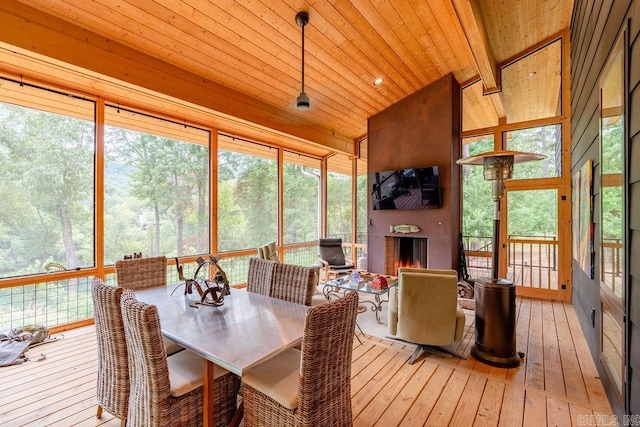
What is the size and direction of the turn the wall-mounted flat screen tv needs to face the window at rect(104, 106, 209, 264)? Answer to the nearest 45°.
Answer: approximately 45° to its right

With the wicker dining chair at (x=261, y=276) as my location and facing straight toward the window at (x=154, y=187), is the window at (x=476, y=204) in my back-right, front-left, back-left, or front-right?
back-right

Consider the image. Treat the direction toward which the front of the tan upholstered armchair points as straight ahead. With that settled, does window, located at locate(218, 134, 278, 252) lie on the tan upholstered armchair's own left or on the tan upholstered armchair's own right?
on the tan upholstered armchair's own left

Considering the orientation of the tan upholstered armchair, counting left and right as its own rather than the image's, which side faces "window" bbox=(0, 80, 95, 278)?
left

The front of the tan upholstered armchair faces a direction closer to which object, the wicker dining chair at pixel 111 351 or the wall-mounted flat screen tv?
the wall-mounted flat screen tv

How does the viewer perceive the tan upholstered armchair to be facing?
facing away from the viewer

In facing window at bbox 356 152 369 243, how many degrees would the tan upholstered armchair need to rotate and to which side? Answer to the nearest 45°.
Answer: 0° — it already faces it

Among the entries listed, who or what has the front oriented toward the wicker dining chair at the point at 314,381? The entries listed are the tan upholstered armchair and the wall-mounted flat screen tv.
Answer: the wall-mounted flat screen tv

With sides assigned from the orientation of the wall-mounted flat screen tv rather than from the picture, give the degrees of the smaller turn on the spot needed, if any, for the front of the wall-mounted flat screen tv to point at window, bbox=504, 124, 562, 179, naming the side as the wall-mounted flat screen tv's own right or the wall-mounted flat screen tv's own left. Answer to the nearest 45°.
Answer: approximately 90° to the wall-mounted flat screen tv's own left

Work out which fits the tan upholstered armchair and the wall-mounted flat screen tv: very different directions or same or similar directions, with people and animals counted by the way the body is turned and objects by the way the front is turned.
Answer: very different directions

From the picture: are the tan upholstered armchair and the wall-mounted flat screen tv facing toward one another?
yes

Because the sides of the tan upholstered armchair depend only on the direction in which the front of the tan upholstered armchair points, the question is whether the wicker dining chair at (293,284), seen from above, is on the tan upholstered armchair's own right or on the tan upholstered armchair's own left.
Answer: on the tan upholstered armchair's own left

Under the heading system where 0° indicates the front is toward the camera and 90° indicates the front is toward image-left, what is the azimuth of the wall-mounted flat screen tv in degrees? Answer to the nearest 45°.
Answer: approximately 0°

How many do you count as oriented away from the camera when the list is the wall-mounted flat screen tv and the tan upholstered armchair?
1
